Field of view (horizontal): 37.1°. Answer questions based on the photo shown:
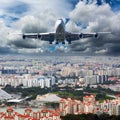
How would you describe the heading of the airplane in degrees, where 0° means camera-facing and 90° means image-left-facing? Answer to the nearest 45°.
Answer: approximately 0°

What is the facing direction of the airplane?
toward the camera
